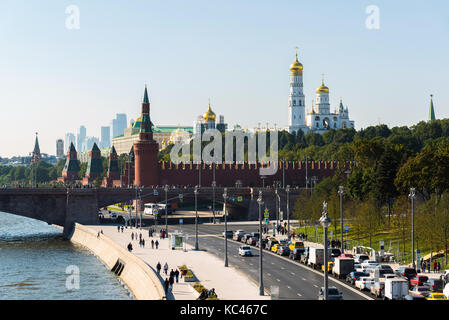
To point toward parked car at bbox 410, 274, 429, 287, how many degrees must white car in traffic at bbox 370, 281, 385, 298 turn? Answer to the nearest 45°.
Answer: approximately 90° to its right

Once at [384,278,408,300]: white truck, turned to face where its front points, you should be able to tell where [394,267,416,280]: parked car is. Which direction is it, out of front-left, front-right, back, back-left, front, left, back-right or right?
front-right

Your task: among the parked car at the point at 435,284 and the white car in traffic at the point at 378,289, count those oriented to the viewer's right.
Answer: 0

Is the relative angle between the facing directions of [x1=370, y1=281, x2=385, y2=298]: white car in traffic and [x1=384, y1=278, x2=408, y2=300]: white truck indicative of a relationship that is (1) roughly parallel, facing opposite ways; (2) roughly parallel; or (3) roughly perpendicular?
roughly parallel

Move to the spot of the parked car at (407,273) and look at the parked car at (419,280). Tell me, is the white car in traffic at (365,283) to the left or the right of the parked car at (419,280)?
right

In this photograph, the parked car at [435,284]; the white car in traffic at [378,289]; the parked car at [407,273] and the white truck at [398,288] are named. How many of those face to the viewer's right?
0

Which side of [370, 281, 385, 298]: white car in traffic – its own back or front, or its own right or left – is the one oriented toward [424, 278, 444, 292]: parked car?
right

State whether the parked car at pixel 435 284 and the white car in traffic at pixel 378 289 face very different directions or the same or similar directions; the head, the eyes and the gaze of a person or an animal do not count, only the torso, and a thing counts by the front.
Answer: same or similar directions

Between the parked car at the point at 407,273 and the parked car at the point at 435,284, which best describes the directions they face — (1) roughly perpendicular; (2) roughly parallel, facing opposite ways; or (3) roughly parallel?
roughly parallel

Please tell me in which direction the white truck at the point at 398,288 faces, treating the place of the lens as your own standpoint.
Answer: facing away from the viewer and to the left of the viewer

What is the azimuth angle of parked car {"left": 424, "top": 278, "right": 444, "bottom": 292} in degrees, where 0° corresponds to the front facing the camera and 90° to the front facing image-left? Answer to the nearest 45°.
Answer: approximately 135°

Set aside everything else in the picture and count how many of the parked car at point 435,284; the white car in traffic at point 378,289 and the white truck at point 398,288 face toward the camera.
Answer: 0

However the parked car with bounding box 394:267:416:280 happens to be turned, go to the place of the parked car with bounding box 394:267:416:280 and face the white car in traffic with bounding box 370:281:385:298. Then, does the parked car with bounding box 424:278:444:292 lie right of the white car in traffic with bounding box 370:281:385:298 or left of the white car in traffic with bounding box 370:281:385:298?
left

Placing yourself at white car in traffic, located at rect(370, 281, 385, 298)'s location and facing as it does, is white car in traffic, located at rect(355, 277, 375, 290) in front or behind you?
in front

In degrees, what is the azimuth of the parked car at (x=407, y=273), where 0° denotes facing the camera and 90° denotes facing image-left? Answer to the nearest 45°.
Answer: approximately 135°
